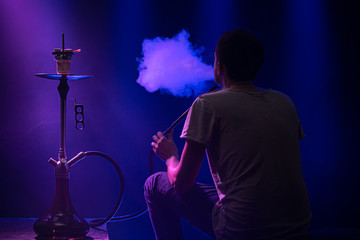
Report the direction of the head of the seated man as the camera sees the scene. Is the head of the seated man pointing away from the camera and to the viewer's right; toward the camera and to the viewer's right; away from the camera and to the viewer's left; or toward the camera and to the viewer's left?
away from the camera and to the viewer's left

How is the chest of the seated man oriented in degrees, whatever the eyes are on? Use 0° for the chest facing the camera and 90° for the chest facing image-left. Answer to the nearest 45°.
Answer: approximately 135°

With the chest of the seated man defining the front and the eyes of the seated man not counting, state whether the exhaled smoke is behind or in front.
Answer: in front
